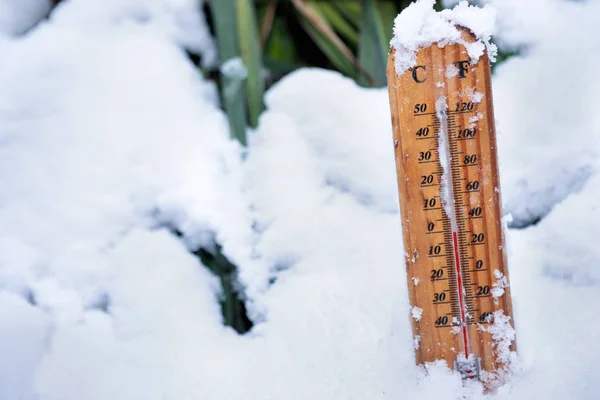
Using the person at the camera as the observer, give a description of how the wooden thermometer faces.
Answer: facing the viewer
